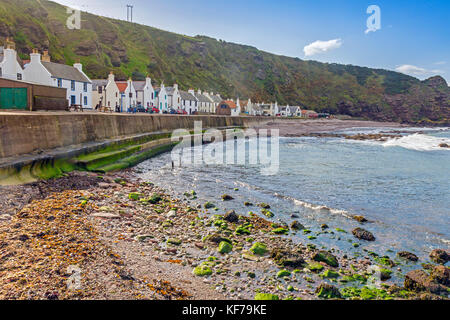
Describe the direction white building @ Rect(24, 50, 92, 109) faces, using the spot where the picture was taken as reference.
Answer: facing the viewer and to the right of the viewer

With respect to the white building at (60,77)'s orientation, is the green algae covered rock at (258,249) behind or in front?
in front

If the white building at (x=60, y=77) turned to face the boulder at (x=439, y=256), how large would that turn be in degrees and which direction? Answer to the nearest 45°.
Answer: approximately 45° to its right

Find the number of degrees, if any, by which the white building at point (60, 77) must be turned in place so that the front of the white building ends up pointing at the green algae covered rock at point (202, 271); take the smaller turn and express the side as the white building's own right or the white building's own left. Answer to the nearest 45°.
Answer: approximately 45° to the white building's own right

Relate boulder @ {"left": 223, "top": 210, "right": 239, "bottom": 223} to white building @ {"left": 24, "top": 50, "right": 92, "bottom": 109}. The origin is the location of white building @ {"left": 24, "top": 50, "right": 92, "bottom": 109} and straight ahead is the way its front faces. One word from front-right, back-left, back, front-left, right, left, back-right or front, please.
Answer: front-right

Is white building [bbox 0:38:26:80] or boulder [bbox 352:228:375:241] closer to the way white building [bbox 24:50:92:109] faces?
the boulder

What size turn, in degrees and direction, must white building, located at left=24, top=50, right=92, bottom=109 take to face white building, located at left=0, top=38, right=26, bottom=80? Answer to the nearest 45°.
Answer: approximately 90° to its right

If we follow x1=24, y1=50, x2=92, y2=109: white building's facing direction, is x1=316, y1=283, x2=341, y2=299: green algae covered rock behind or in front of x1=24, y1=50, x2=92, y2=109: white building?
in front
